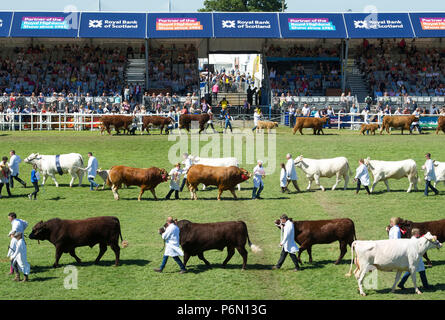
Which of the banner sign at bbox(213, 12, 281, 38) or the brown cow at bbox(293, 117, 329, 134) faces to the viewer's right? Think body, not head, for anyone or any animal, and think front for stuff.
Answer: the brown cow

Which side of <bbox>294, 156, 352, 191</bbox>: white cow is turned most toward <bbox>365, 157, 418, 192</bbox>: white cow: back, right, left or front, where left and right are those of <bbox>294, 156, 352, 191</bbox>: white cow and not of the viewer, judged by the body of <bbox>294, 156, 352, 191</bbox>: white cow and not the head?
back

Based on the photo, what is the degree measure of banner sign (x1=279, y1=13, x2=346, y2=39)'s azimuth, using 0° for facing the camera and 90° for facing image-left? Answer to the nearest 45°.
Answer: approximately 0°

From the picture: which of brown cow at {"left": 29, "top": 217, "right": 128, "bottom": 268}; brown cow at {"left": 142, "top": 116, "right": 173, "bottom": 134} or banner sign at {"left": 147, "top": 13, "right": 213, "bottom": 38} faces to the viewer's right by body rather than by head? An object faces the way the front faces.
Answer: brown cow at {"left": 142, "top": 116, "right": 173, "bottom": 134}

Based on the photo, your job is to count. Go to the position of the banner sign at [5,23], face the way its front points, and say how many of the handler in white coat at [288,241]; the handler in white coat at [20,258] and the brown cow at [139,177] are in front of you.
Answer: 3

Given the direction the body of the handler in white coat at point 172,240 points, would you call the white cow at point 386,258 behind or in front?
behind

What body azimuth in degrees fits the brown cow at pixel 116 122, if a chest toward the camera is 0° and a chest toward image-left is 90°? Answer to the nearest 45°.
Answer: approximately 270°

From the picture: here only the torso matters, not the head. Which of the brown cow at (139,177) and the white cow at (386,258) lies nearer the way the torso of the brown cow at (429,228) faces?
the brown cow

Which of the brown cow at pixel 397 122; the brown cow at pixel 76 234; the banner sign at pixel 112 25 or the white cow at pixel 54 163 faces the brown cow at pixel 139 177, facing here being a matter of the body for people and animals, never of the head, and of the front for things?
the banner sign

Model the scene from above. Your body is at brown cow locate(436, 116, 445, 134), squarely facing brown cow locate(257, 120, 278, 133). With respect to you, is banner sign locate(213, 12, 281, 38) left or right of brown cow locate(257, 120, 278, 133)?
right

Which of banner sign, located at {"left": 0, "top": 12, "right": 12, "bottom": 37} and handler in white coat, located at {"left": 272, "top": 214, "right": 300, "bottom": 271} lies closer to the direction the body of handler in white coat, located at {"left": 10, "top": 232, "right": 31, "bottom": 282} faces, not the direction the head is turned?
the banner sign

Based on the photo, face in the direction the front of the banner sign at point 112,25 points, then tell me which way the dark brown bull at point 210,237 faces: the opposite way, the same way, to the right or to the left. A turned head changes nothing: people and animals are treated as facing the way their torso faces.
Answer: to the right

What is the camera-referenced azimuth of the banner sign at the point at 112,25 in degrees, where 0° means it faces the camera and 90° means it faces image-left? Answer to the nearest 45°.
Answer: approximately 0°
